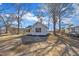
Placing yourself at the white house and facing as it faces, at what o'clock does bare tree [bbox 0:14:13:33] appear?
The bare tree is roughly at 3 o'clock from the white house.

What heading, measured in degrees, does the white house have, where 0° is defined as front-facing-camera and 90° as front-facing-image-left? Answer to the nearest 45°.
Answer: approximately 0°

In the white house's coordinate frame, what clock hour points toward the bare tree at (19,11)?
The bare tree is roughly at 3 o'clock from the white house.

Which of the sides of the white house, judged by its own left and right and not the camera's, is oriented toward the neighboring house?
left
